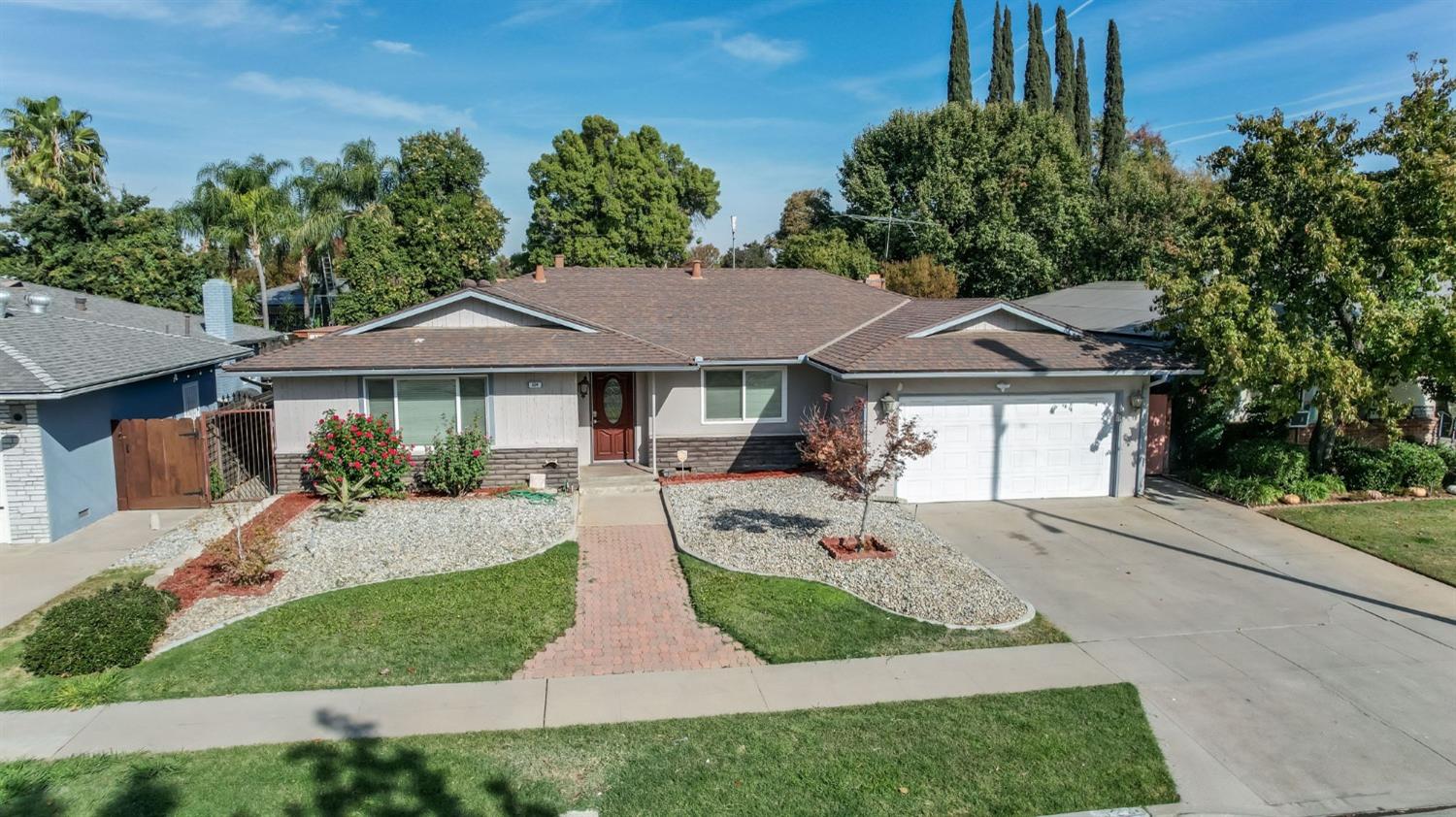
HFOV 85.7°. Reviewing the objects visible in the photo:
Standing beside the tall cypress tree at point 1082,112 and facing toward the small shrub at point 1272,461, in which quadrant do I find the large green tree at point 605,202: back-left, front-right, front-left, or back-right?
front-right

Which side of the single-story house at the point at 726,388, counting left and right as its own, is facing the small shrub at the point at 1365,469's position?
left

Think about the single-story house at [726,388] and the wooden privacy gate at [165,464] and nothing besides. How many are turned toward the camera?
2

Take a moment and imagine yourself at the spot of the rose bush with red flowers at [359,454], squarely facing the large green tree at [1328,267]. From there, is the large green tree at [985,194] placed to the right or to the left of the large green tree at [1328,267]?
left

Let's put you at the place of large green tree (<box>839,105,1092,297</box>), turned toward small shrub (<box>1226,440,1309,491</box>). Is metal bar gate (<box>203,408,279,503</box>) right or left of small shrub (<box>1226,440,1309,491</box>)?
right

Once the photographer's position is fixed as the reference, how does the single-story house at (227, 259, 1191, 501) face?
facing the viewer

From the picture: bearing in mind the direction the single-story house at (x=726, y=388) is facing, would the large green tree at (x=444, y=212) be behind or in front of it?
behind

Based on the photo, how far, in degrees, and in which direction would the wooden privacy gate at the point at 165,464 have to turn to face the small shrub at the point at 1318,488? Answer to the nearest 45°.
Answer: approximately 45° to its left

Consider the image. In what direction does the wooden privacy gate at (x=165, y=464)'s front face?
toward the camera

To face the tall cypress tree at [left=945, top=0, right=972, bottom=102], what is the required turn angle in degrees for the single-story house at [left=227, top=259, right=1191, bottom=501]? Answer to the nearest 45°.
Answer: approximately 135° to its left

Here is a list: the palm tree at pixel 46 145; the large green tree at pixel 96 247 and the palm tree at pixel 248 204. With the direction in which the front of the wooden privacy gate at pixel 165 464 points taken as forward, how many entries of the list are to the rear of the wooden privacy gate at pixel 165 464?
3

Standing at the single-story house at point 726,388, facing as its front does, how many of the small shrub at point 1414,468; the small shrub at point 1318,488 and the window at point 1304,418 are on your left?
3

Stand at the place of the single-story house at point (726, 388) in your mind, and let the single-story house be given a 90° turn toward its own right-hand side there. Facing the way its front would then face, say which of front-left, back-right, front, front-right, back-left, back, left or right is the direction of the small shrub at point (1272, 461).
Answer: back

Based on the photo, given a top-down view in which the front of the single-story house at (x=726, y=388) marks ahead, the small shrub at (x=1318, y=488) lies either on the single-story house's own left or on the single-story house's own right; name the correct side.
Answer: on the single-story house's own left

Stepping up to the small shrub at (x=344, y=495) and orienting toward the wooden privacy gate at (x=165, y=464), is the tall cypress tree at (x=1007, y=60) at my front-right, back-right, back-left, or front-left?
back-right

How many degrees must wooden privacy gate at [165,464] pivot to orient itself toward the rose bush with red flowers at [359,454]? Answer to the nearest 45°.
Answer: approximately 45° to its left

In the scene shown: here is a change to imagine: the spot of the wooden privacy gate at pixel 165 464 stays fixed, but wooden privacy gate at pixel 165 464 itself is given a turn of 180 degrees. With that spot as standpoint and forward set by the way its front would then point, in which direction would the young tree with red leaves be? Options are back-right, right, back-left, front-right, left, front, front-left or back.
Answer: back-right

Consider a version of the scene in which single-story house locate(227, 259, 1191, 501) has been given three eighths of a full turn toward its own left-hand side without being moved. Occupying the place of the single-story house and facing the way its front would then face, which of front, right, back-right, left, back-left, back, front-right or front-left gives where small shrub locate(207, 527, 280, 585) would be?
back

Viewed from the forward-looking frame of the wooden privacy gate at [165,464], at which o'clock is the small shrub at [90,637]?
The small shrub is roughly at 12 o'clock from the wooden privacy gate.
